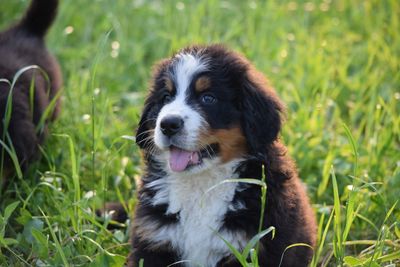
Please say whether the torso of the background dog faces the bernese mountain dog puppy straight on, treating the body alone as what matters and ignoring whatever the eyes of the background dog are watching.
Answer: no

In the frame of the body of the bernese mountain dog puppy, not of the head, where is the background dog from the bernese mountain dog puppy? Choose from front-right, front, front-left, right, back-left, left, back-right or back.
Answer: right

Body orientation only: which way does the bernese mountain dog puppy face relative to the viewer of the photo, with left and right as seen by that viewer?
facing the viewer and to the left of the viewer
